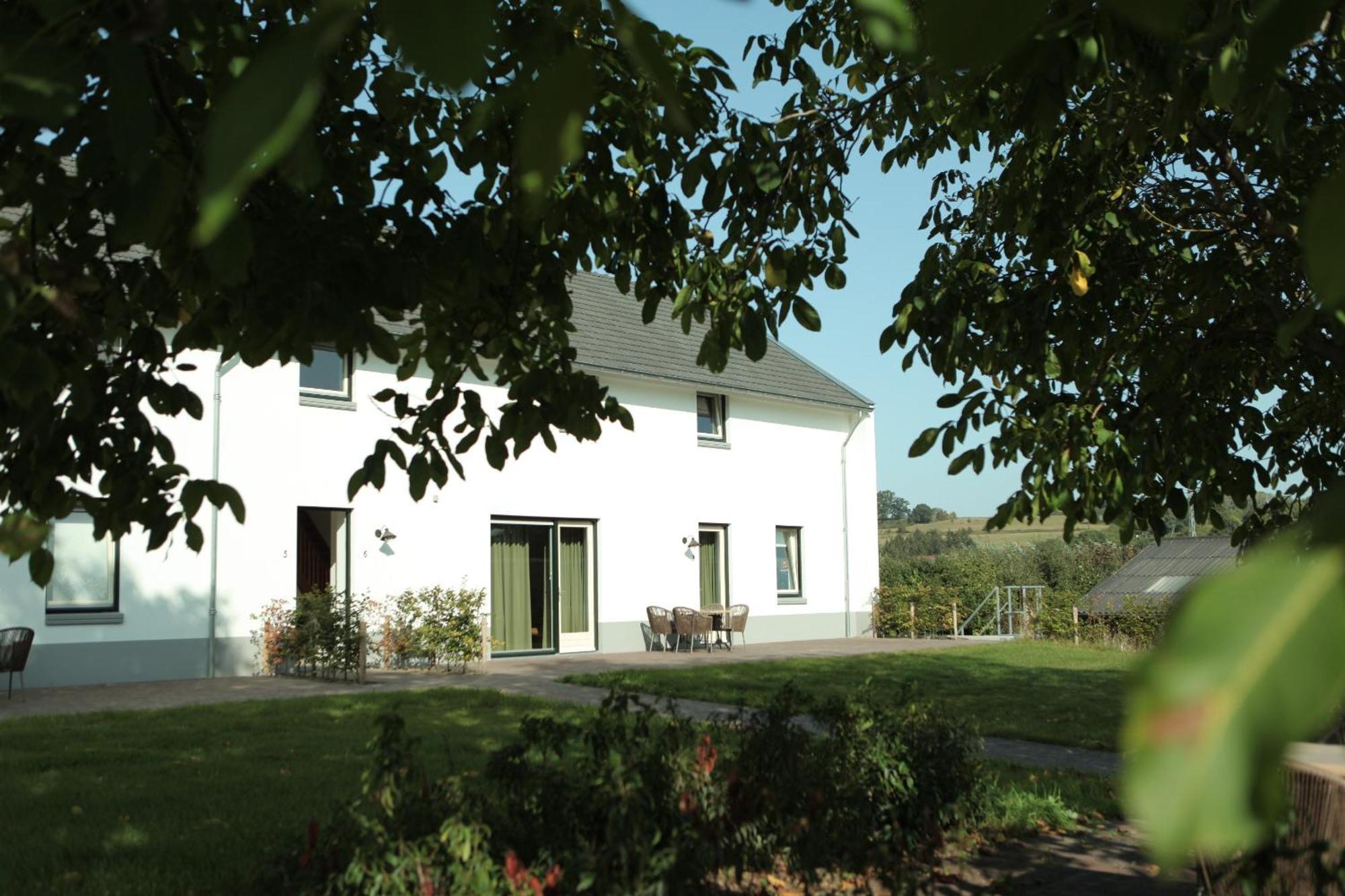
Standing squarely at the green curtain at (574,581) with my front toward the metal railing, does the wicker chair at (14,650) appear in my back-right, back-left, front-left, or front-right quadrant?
back-right

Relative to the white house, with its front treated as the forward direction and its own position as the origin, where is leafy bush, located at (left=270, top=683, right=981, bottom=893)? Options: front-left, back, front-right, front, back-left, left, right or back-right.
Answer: front-right

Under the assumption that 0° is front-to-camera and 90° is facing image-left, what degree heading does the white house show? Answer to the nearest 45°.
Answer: approximately 315°

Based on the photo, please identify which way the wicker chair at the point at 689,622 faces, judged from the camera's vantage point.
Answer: facing away from the viewer and to the right of the viewer

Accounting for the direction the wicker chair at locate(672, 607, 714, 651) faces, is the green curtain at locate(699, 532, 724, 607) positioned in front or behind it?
in front

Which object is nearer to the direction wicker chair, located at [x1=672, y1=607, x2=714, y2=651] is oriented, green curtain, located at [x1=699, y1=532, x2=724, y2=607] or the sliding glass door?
the green curtain
